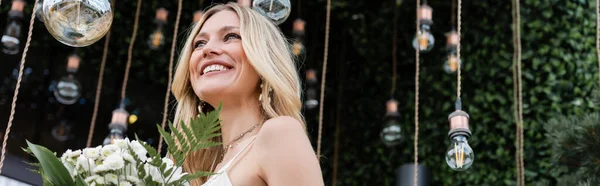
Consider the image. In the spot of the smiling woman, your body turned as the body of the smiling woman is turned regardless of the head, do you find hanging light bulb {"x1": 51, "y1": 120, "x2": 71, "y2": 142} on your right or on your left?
on your right

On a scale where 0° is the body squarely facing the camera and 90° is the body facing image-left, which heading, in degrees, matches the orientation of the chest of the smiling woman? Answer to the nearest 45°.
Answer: approximately 45°

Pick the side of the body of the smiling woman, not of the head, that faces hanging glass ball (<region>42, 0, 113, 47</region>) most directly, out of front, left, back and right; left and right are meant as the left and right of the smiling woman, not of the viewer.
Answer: right

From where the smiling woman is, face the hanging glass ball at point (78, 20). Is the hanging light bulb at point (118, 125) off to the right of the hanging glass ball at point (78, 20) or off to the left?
right

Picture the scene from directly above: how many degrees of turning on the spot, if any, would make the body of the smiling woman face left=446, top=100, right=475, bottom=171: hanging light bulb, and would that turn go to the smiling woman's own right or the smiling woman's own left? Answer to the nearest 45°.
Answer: approximately 180°

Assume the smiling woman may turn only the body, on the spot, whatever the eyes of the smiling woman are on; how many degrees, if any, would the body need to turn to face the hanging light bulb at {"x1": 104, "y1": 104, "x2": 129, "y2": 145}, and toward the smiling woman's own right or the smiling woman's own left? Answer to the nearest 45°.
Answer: approximately 135° to the smiling woman's own right

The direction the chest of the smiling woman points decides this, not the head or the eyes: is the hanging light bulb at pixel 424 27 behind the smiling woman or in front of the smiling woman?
behind

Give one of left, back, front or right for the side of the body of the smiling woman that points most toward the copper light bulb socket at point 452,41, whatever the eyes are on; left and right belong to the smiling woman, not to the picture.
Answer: back

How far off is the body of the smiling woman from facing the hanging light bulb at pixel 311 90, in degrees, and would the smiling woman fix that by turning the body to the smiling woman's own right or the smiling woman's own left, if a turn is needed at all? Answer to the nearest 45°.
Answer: approximately 135° to the smiling woman's own right

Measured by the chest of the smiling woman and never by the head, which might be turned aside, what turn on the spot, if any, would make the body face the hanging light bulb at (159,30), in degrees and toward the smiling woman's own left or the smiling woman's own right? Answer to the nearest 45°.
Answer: approximately 135° to the smiling woman's own right

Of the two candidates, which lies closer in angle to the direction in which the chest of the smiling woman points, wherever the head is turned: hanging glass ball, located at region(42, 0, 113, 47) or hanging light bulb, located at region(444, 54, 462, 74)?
the hanging glass ball
